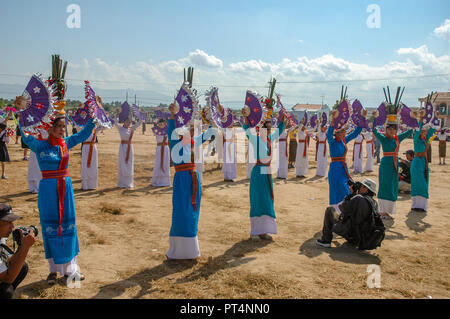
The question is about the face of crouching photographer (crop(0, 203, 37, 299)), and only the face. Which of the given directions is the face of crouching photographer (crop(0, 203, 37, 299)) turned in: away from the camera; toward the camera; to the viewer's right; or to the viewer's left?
to the viewer's right

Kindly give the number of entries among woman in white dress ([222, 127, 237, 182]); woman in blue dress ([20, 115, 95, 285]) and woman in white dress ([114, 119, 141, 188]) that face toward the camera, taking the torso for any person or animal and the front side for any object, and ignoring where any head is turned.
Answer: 3

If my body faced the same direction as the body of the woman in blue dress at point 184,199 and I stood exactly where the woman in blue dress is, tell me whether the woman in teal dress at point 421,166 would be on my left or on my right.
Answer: on my left

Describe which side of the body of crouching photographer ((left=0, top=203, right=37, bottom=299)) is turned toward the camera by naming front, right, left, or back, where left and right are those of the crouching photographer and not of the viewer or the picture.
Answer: right

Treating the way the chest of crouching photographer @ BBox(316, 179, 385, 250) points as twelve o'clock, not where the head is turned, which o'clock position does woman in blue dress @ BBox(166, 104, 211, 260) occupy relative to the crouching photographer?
The woman in blue dress is roughly at 11 o'clock from the crouching photographer.

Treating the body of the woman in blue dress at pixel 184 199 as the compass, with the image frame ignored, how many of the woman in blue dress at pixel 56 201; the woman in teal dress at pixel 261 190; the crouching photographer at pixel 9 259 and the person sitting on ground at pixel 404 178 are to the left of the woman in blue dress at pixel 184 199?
2

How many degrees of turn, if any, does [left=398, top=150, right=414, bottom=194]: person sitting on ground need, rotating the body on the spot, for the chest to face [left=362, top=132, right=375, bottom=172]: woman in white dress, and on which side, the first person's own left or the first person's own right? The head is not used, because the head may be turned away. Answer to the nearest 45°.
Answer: approximately 90° to the first person's own right

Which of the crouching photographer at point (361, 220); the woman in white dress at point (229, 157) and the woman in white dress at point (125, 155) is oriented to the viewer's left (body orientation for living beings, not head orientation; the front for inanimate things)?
the crouching photographer

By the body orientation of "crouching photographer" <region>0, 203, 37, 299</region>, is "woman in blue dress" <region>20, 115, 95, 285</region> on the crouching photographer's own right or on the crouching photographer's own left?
on the crouching photographer's own left

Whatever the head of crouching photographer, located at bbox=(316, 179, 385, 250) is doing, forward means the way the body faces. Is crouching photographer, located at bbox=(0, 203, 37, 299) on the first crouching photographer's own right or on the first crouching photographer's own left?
on the first crouching photographer's own left

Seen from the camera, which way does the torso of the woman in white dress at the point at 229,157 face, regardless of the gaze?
toward the camera

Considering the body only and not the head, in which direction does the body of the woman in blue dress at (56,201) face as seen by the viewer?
toward the camera

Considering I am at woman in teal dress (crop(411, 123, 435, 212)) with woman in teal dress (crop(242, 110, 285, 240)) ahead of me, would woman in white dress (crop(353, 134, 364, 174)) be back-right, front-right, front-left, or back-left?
back-right

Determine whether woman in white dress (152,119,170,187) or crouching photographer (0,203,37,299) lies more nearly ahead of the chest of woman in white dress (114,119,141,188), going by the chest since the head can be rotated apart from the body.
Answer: the crouching photographer
